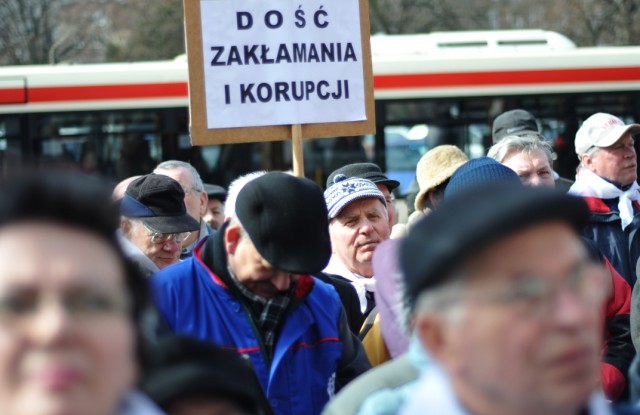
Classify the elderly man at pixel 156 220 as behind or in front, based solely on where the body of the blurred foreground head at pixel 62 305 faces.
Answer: behind

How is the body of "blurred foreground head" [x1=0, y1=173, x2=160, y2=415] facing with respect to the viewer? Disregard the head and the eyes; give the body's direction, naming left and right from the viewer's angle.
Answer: facing the viewer

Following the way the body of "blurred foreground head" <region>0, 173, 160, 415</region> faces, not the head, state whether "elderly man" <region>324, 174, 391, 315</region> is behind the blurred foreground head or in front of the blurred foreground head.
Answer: behind

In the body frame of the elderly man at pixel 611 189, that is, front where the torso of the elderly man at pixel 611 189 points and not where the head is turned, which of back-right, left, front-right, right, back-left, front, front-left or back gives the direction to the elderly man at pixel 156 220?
right

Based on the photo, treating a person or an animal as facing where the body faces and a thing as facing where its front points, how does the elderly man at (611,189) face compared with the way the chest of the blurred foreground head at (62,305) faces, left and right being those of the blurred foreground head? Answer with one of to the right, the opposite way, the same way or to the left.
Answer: the same way

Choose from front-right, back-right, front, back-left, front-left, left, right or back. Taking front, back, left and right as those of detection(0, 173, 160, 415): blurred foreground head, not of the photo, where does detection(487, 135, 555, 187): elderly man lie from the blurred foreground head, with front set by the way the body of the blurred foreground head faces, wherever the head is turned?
back-left

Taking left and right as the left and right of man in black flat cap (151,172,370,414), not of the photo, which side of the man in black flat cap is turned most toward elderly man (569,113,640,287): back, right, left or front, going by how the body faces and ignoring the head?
left

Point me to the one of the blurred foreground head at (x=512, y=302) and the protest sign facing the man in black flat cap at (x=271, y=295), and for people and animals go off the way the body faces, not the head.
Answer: the protest sign

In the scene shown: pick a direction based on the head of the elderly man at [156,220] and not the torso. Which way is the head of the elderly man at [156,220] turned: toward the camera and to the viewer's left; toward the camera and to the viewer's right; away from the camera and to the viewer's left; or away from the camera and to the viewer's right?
toward the camera and to the viewer's right

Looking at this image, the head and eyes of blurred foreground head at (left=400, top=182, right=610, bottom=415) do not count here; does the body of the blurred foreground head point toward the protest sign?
no

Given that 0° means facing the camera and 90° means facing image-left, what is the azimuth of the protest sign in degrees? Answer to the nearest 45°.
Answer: approximately 0°

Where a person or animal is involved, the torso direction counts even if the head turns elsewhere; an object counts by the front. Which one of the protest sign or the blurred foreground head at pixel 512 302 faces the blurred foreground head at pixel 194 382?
the protest sign

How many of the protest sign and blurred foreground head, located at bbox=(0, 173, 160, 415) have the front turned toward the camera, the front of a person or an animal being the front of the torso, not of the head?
2

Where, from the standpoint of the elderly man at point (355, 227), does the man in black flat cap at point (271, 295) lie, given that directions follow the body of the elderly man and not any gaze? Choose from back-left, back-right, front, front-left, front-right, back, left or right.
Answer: front-right
